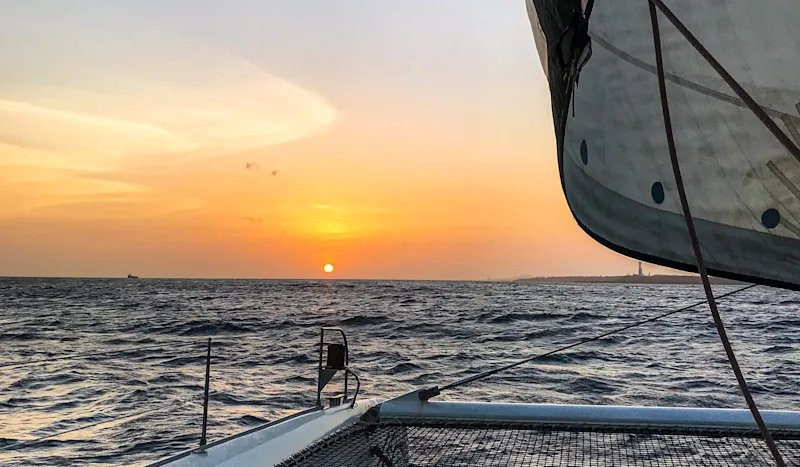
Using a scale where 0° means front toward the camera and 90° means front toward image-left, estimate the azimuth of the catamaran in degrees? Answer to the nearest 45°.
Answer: approximately 180°
